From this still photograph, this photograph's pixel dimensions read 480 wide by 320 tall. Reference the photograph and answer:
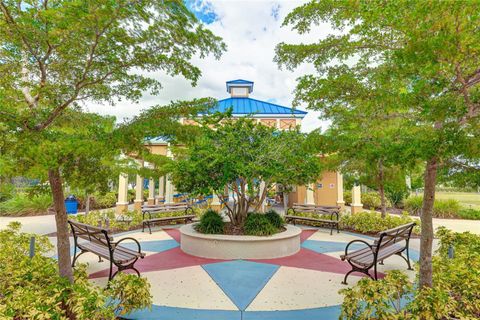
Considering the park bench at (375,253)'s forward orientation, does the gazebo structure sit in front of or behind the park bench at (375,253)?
in front

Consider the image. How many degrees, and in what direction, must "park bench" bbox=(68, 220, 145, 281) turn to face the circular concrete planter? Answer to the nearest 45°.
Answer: approximately 45° to its right

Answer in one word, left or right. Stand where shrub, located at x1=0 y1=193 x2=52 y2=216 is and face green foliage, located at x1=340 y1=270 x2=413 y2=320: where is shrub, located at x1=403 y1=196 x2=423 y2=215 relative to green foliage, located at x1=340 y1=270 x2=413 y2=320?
left

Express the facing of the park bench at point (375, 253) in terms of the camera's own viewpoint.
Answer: facing away from the viewer and to the left of the viewer

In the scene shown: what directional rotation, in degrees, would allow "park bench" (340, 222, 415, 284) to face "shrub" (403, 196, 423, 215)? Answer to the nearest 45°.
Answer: approximately 45° to its right

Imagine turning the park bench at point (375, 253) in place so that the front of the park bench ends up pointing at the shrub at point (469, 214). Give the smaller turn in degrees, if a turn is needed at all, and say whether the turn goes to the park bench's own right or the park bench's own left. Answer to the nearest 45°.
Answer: approximately 45° to the park bench's own right

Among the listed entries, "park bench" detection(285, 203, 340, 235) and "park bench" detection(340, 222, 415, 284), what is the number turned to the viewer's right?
0

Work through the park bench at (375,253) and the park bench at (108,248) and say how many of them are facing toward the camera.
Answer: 0

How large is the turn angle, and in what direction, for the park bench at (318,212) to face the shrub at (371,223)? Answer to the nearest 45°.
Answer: approximately 135° to its left

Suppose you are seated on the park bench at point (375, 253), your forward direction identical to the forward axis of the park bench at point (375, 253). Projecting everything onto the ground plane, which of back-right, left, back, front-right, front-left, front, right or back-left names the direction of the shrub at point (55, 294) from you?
left

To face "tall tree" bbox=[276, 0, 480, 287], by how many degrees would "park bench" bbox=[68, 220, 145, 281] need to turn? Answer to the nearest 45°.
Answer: approximately 90° to its right

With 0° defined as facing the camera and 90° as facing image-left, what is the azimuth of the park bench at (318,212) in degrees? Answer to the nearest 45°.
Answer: approximately 45°

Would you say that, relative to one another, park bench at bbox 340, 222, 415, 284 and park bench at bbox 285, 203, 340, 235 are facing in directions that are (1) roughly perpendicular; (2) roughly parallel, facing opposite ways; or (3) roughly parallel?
roughly perpendicular

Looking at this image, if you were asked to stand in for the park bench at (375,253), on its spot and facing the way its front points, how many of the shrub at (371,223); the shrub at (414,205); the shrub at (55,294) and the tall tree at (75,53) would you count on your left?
2

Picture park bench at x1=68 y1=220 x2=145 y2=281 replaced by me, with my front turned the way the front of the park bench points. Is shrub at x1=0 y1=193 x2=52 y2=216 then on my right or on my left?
on my left

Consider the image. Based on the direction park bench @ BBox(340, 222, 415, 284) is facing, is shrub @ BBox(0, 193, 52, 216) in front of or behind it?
in front

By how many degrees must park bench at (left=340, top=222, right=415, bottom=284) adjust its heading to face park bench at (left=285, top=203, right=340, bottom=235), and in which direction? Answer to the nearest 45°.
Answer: approximately 45° to its right

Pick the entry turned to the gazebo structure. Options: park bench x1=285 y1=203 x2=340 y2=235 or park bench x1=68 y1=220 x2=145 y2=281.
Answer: park bench x1=68 y1=220 x2=145 y2=281
